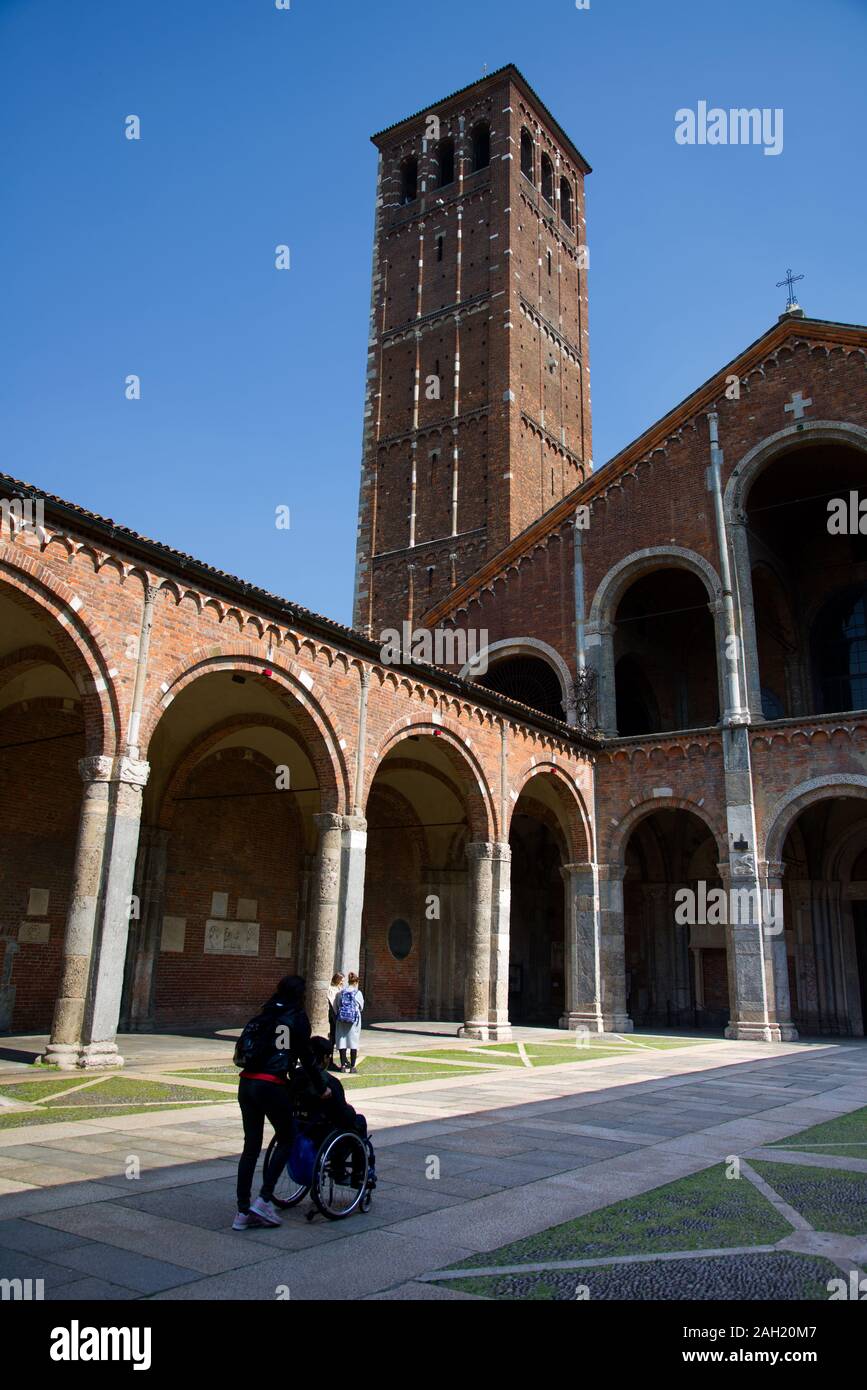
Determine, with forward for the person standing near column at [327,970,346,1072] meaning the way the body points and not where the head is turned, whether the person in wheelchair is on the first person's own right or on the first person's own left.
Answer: on the first person's own right
